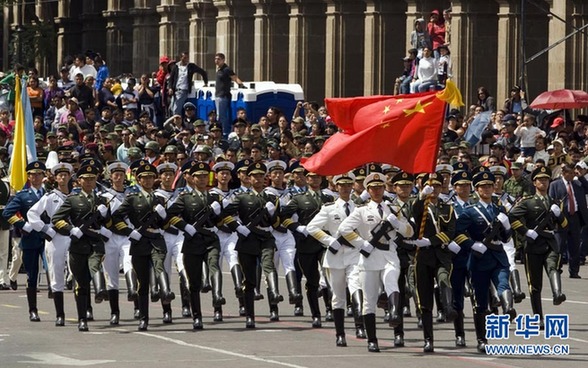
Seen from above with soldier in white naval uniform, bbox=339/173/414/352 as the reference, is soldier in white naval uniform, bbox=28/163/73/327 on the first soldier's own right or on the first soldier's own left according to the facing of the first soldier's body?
on the first soldier's own right

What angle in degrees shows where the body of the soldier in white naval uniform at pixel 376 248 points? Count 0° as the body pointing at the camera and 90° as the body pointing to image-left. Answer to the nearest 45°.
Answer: approximately 0°

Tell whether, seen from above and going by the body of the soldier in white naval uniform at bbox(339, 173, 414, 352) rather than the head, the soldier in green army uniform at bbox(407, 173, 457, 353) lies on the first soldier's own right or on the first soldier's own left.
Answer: on the first soldier's own left

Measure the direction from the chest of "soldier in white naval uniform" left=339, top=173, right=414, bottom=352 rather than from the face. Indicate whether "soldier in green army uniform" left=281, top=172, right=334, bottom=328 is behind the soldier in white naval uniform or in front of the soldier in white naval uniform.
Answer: behind
